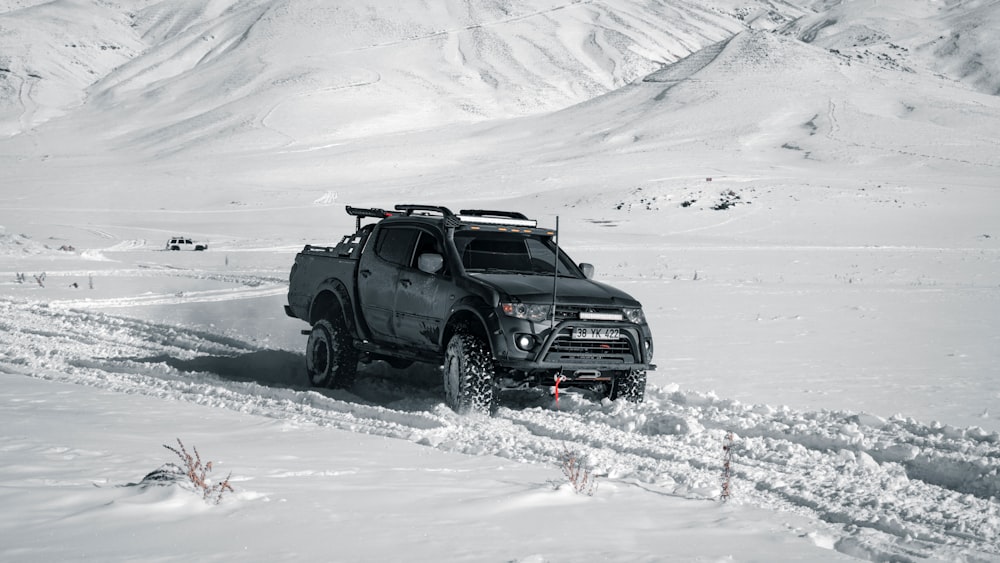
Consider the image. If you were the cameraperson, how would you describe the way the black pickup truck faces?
facing the viewer and to the right of the viewer

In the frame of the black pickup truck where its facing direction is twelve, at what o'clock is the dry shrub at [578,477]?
The dry shrub is roughly at 1 o'clock from the black pickup truck.

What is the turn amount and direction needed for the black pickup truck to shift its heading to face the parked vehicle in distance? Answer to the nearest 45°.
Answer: approximately 135° to its left

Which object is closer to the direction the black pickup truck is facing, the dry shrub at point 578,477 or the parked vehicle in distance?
the dry shrub
